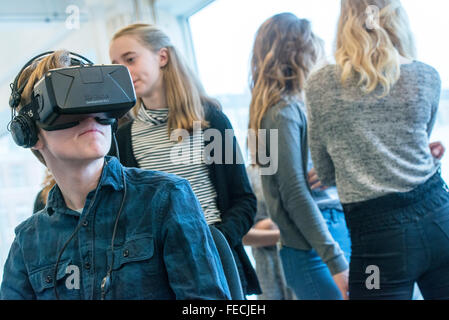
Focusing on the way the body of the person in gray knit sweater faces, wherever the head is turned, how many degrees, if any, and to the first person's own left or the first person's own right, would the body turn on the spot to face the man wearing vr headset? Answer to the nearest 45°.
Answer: approximately 135° to the first person's own left

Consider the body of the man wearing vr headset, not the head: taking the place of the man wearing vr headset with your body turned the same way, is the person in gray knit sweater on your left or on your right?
on your left

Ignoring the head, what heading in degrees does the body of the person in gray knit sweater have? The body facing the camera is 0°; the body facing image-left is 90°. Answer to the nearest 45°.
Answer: approximately 180°

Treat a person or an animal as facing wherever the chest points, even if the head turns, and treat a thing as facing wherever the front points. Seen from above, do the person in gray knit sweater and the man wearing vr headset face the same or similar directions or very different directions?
very different directions

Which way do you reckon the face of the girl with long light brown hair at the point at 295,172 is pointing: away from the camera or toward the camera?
away from the camera

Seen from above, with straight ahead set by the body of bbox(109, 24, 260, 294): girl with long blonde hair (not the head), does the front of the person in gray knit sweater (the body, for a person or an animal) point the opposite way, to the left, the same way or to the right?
the opposite way

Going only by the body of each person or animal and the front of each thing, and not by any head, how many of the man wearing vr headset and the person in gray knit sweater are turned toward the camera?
1

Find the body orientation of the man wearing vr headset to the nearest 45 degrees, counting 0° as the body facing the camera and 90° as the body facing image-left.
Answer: approximately 0°
